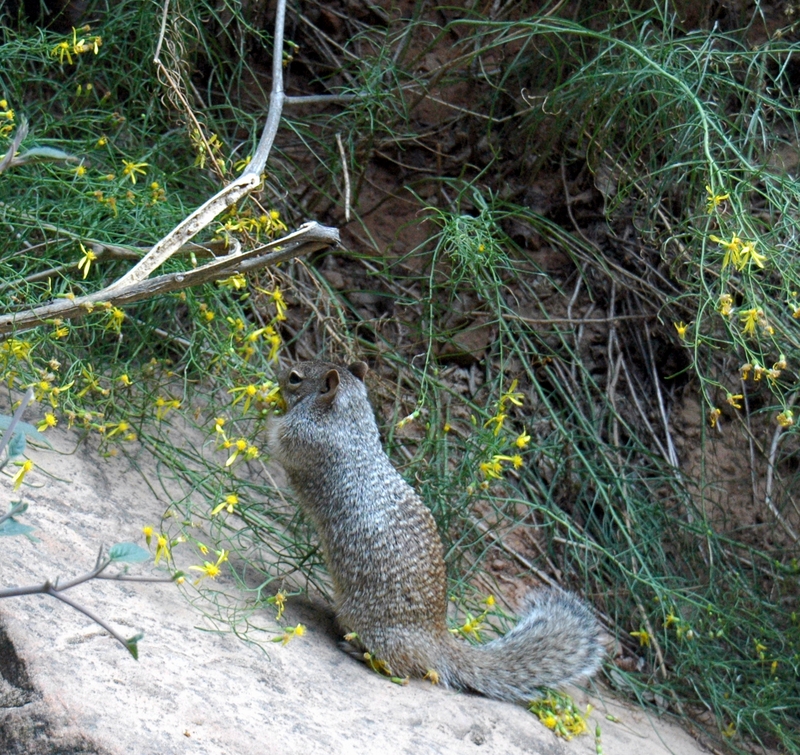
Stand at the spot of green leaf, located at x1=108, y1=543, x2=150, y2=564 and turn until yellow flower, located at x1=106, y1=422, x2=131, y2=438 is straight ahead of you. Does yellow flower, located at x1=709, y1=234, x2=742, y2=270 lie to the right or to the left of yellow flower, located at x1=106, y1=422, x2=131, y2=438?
right

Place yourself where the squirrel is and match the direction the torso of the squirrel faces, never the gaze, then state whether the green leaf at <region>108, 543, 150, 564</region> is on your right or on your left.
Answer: on your left

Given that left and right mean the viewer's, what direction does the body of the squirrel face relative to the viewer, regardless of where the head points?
facing away from the viewer and to the left of the viewer

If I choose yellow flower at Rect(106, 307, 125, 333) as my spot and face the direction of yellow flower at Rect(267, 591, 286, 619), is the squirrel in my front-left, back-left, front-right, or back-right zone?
front-left
